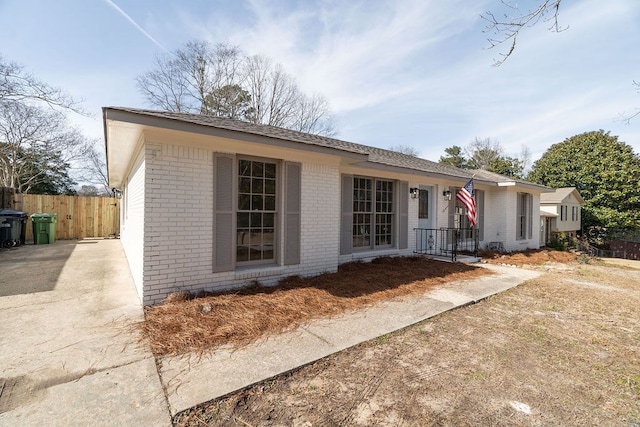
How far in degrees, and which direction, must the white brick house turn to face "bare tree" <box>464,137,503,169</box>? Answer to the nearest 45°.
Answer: approximately 90° to its left

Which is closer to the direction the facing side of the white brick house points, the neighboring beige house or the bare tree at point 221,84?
the neighboring beige house

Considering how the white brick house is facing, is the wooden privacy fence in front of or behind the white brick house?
behind

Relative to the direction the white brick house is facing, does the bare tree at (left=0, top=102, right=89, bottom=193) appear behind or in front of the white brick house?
behind

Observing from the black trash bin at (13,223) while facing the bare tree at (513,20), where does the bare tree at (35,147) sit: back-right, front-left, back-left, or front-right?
back-left

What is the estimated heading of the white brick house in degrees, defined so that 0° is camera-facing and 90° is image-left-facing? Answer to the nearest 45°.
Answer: approximately 315°

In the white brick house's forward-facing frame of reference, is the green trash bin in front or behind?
behind

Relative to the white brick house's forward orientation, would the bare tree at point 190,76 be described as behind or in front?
behind

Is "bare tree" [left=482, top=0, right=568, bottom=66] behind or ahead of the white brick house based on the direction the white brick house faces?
ahead

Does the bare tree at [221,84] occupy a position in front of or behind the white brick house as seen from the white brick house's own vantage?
behind

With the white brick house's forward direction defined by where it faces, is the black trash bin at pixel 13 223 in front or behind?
behind

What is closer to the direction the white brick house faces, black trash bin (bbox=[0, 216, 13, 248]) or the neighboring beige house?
the neighboring beige house
